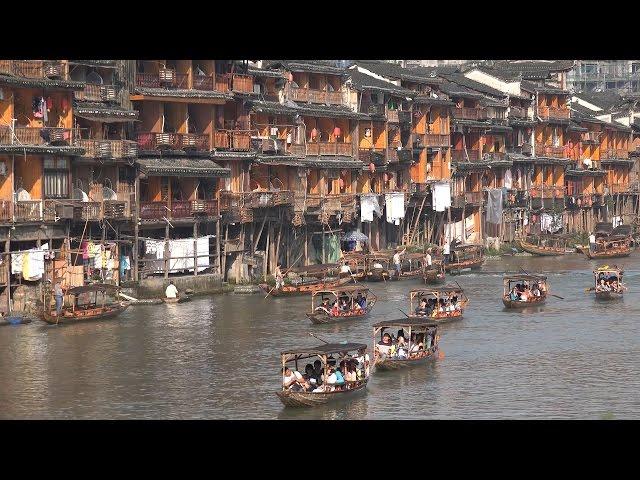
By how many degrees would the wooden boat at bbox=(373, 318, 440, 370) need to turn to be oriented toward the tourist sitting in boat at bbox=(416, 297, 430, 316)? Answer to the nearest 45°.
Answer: approximately 135° to its right

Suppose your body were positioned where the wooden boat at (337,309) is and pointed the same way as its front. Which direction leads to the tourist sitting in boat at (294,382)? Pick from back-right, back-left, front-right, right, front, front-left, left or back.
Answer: front-left

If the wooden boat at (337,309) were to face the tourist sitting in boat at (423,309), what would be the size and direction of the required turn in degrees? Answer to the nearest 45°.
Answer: approximately 135° to its left

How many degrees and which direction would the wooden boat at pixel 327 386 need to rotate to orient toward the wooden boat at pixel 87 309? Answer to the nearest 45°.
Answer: approximately 90° to its right
